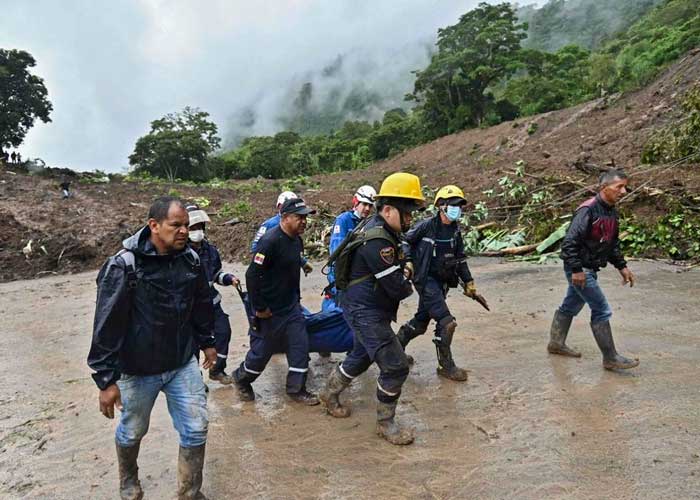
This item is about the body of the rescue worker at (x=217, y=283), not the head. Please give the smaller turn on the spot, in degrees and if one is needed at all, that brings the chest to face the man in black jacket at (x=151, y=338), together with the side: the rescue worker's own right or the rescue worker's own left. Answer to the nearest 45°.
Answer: approximately 45° to the rescue worker's own right

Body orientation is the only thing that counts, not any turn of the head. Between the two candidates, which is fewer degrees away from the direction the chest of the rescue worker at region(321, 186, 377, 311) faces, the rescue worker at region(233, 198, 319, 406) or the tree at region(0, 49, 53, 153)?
the rescue worker

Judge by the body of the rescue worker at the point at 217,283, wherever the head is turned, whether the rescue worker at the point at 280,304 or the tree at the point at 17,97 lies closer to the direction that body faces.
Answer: the rescue worker

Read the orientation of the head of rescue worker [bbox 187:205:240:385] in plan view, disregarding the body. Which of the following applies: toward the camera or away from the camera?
toward the camera

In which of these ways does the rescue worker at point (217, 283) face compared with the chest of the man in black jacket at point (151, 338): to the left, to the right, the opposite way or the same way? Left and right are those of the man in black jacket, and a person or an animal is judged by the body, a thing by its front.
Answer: the same way

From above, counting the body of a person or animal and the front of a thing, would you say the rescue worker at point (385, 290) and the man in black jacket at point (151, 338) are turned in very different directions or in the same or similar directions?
same or similar directions

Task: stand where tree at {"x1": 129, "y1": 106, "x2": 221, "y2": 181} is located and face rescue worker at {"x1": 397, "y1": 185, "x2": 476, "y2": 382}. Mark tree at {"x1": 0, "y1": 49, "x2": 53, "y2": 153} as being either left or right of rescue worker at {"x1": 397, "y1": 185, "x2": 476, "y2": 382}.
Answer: right

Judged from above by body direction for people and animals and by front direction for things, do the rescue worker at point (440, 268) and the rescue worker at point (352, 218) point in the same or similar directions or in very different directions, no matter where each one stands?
same or similar directions

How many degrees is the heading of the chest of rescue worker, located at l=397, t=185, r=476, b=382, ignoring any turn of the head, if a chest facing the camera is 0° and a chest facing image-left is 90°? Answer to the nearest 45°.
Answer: approximately 315°

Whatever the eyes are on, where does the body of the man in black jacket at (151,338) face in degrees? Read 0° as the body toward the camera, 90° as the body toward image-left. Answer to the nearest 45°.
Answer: approximately 315°

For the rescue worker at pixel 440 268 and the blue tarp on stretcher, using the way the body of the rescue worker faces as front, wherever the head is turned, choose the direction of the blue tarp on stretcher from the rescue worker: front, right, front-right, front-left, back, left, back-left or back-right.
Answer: back-right

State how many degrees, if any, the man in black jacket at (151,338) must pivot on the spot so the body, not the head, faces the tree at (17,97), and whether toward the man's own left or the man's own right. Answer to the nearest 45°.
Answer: approximately 135° to the man's own left
